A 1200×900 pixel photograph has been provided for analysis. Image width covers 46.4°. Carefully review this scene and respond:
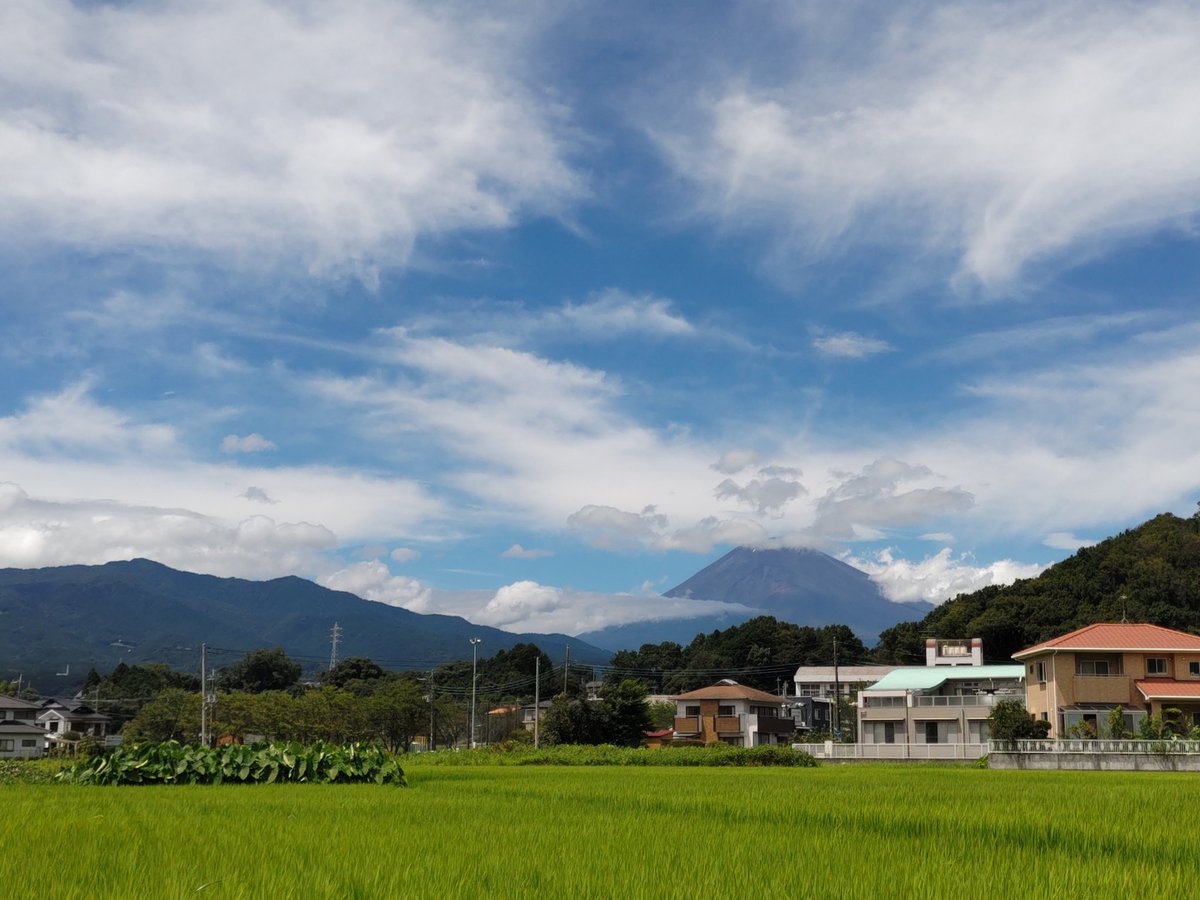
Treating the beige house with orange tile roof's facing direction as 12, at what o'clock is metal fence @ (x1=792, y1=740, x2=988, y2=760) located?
The metal fence is roughly at 2 o'clock from the beige house with orange tile roof.

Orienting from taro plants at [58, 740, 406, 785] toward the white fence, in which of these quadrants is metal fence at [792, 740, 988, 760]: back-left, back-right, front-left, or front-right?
front-left

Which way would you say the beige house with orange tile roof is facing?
toward the camera
